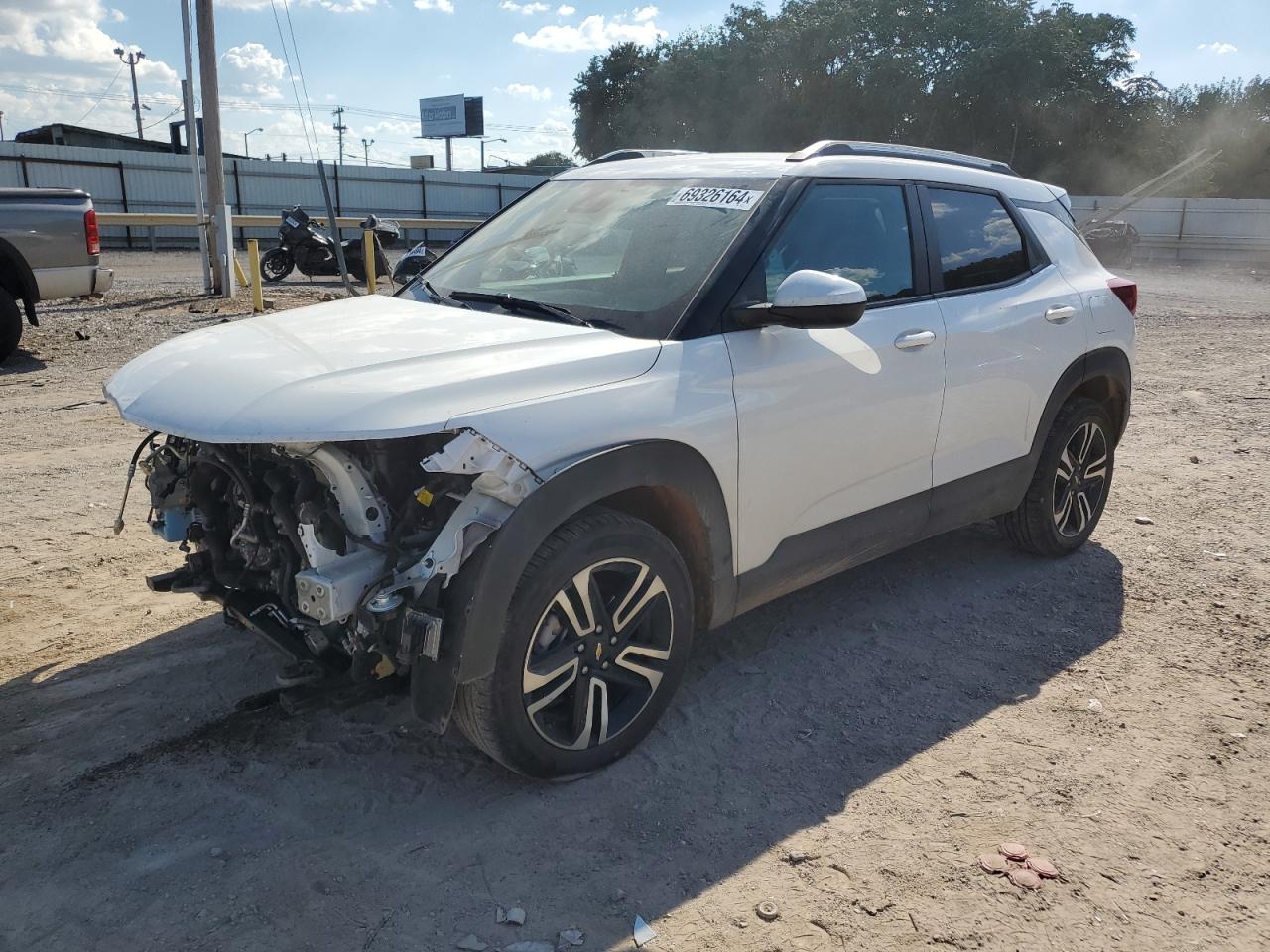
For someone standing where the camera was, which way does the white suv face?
facing the viewer and to the left of the viewer

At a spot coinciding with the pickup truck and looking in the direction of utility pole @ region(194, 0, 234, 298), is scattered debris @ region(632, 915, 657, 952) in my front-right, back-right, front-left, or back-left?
back-right

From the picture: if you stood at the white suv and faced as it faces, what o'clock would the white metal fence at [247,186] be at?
The white metal fence is roughly at 4 o'clock from the white suv.

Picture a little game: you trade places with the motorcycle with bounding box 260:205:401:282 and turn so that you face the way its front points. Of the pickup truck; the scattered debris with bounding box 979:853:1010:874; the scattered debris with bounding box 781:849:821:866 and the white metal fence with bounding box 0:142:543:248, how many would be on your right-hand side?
1

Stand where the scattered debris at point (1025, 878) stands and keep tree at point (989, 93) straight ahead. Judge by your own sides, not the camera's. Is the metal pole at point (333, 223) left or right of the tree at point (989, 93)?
left

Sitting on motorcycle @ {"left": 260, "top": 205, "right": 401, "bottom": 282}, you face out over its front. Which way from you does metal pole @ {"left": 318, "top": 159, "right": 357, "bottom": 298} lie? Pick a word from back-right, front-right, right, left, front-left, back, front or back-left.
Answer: left

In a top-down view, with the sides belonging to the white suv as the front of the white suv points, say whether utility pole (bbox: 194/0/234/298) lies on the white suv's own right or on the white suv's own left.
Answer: on the white suv's own right

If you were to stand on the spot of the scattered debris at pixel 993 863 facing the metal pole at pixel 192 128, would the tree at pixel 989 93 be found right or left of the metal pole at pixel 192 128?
right

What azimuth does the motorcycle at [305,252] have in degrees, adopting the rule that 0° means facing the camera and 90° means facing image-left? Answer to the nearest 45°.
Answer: approximately 90°

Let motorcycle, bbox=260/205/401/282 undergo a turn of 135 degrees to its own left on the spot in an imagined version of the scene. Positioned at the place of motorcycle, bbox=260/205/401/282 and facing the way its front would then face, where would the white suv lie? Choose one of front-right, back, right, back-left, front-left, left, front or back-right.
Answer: front-right

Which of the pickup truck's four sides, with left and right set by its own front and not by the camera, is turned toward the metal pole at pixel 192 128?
right
